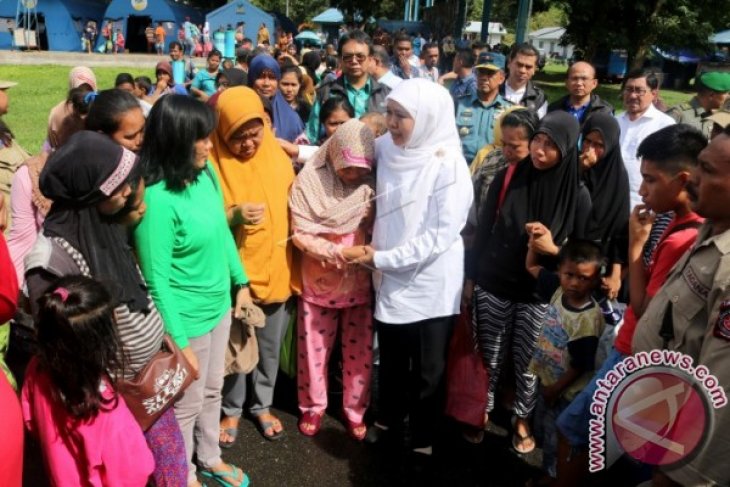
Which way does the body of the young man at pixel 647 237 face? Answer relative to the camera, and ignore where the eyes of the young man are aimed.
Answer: to the viewer's left

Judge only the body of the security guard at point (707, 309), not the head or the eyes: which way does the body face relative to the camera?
to the viewer's left

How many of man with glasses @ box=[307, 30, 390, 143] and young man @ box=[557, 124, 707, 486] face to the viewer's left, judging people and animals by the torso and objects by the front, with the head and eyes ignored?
1

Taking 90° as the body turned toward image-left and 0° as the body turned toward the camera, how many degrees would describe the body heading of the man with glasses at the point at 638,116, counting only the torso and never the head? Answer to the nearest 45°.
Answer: approximately 45°

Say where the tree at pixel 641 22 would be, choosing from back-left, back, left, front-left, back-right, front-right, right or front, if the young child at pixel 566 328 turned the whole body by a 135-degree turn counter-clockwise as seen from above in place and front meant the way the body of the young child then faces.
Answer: left

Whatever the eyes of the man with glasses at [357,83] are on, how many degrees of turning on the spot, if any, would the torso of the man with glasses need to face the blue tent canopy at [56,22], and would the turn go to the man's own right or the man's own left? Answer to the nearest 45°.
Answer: approximately 135° to the man's own right

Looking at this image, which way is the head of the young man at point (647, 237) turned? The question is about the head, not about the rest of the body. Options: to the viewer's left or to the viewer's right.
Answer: to the viewer's left

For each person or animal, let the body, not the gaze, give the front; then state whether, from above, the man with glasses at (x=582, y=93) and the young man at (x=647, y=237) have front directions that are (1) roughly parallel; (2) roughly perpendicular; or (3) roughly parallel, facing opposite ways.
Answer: roughly perpendicular

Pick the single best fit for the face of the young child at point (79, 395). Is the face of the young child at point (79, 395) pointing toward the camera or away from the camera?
away from the camera

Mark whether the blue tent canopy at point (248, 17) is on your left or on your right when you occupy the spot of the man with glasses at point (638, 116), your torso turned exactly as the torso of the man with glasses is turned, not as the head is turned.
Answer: on your right

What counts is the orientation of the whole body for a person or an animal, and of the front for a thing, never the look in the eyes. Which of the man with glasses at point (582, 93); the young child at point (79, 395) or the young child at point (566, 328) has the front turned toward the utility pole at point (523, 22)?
the young child at point (79, 395)
